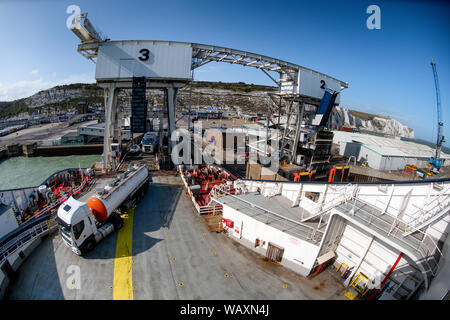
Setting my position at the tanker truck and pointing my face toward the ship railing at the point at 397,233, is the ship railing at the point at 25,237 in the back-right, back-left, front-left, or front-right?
back-right

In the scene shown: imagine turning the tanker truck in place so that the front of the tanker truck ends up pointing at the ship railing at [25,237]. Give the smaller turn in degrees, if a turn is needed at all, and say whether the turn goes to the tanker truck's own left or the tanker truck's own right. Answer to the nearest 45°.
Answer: approximately 45° to the tanker truck's own right

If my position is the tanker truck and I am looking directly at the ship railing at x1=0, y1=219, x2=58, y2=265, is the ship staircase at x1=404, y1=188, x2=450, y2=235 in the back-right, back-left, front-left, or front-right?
back-left

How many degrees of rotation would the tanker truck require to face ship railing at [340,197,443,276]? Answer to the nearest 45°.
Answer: approximately 90° to its left

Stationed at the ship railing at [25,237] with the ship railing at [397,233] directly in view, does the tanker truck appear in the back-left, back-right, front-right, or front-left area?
front-left

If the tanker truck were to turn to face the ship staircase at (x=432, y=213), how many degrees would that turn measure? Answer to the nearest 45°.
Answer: approximately 90° to its left

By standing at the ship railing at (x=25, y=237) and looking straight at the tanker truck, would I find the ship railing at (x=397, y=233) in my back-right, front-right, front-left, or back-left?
front-right

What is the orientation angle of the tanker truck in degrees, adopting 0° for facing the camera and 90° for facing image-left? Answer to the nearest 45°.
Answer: approximately 45°
